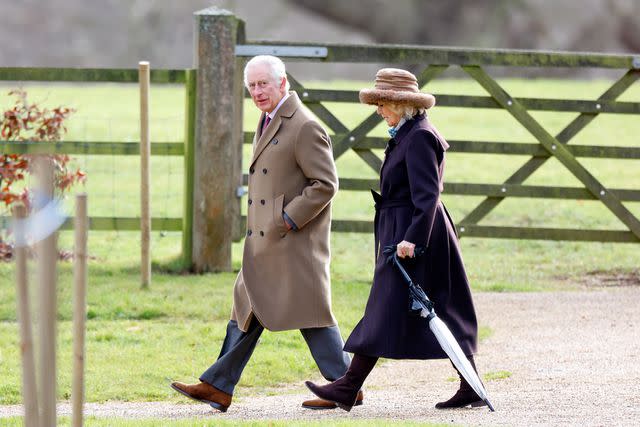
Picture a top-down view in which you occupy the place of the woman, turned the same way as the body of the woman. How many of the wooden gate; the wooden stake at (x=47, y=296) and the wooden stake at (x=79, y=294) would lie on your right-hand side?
1

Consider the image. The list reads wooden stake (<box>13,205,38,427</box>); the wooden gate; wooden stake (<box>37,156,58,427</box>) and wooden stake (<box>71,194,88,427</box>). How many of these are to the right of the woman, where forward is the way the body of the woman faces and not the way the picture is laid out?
1

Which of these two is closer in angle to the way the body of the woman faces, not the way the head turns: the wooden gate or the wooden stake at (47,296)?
the wooden stake

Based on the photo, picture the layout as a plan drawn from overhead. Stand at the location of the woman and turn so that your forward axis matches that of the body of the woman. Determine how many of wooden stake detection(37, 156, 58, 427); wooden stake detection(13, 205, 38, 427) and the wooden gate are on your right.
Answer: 1

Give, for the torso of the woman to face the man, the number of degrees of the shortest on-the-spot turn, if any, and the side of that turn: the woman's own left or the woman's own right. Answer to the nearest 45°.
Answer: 0° — they already face them

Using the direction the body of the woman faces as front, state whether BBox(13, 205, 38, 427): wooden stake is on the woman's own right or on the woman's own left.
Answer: on the woman's own left

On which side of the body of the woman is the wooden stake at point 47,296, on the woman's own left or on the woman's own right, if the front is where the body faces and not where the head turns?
on the woman's own left

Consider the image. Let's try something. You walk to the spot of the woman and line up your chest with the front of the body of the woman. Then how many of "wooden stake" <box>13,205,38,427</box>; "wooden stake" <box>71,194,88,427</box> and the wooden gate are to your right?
1

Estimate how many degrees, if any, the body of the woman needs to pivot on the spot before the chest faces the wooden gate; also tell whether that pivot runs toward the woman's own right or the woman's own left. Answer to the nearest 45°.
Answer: approximately 90° to the woman's own right

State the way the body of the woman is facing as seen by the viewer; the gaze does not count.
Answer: to the viewer's left

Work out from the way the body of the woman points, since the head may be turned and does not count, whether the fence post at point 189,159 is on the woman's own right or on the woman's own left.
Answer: on the woman's own right
